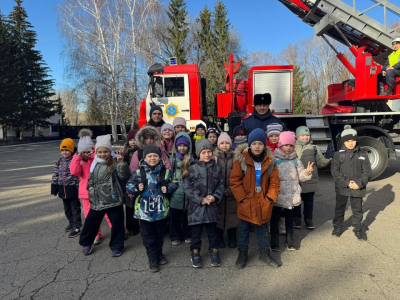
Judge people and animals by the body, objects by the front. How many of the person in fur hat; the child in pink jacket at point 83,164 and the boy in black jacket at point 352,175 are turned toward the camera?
3

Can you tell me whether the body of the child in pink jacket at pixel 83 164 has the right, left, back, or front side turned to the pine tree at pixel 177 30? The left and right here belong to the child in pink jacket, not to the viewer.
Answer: back

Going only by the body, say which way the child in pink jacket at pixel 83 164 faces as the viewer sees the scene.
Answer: toward the camera

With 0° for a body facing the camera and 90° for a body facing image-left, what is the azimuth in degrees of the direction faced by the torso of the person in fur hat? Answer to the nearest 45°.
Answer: approximately 0°

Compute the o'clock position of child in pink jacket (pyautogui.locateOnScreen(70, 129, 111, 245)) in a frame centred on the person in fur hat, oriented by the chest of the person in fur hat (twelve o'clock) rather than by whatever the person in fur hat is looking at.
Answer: The child in pink jacket is roughly at 2 o'clock from the person in fur hat.

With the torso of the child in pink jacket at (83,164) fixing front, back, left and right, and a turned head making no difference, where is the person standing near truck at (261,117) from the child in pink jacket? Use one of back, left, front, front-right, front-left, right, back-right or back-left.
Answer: left

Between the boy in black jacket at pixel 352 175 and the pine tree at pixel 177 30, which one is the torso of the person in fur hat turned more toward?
the boy in black jacket

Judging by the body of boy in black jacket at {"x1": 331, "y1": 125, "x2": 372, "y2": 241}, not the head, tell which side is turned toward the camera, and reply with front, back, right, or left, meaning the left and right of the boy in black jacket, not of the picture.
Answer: front

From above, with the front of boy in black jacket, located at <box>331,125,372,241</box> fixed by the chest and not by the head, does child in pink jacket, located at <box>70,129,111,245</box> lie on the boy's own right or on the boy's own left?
on the boy's own right

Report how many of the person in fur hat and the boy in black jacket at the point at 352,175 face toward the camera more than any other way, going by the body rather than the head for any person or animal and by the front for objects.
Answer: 2

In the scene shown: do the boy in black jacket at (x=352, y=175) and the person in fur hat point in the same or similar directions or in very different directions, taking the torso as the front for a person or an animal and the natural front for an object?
same or similar directions
